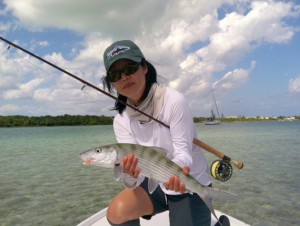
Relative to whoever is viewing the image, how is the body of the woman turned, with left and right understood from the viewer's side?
facing the viewer and to the left of the viewer
